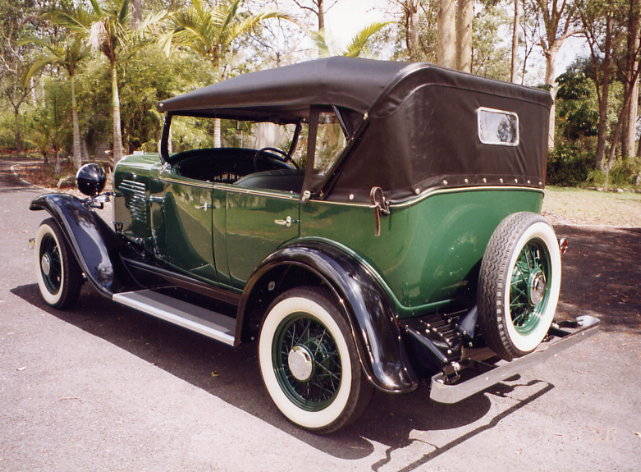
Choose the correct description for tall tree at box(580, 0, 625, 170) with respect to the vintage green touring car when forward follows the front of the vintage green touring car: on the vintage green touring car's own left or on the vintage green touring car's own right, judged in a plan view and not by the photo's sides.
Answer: on the vintage green touring car's own right

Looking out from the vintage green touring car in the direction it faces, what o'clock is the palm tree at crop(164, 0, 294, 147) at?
The palm tree is roughly at 1 o'clock from the vintage green touring car.

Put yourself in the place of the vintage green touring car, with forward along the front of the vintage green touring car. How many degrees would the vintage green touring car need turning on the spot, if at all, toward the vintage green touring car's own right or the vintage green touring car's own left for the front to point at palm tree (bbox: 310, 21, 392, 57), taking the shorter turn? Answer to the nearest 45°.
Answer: approximately 45° to the vintage green touring car's own right

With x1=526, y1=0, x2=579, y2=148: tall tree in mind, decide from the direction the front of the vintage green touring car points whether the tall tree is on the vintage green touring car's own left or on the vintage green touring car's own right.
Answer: on the vintage green touring car's own right

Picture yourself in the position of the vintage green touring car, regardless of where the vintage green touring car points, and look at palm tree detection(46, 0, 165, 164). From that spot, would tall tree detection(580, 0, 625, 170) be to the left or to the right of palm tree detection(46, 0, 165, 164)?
right

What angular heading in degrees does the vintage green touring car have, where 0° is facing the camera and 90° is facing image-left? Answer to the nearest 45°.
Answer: approximately 135°

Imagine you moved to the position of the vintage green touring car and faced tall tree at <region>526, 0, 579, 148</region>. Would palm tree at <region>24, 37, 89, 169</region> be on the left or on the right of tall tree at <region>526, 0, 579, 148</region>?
left

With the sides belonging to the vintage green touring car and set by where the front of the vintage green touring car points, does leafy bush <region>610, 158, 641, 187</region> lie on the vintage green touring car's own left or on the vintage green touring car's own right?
on the vintage green touring car's own right

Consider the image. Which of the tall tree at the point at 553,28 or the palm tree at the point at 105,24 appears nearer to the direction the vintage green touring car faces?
the palm tree
